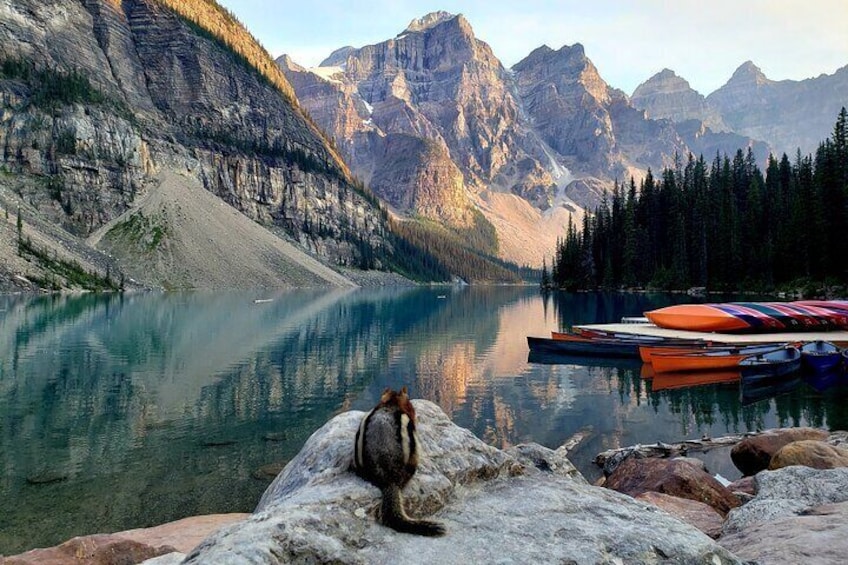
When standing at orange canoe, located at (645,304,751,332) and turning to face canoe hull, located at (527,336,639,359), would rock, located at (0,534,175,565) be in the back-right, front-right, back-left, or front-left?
front-left

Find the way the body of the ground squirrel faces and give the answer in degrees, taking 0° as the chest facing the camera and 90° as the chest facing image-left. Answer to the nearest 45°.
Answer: approximately 180°

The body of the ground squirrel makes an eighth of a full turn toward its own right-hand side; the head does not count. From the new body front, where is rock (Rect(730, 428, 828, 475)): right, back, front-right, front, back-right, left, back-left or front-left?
front

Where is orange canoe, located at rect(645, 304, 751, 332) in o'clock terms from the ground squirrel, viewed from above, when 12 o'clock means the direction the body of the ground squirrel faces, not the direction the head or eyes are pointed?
The orange canoe is roughly at 1 o'clock from the ground squirrel.

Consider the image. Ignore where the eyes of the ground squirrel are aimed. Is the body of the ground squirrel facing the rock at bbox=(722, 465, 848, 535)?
no

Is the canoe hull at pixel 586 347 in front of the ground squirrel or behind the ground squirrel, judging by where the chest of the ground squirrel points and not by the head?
in front

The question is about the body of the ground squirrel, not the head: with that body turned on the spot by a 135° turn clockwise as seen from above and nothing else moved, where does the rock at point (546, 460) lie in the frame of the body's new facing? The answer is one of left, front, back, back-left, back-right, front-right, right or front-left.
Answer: left

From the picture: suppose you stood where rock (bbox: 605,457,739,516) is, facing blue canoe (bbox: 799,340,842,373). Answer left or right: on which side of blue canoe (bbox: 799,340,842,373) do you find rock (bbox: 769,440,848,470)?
right

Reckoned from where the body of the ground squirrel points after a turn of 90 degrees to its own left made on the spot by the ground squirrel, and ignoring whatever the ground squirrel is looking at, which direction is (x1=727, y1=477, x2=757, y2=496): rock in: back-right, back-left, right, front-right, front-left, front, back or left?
back-right

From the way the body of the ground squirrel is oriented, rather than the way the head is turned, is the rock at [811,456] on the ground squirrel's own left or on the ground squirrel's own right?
on the ground squirrel's own right

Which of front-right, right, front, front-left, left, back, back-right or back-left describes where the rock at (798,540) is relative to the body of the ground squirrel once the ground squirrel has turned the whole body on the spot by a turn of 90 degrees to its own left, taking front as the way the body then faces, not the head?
back

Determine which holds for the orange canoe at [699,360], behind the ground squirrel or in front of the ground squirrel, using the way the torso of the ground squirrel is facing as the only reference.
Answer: in front
